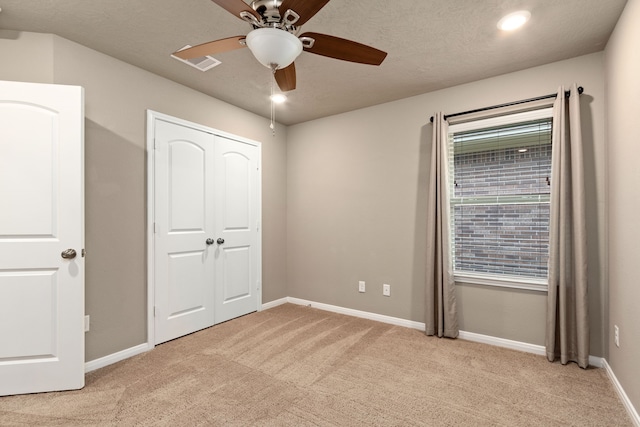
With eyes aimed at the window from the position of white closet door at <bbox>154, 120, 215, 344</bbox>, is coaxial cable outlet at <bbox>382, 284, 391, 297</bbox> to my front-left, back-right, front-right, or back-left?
front-left

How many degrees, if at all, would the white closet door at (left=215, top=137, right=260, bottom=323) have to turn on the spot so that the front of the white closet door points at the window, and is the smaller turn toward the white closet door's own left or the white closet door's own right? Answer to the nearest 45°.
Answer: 0° — it already faces it

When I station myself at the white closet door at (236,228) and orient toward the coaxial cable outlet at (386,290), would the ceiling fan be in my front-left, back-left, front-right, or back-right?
front-right

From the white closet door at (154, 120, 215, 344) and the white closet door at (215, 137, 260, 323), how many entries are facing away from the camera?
0

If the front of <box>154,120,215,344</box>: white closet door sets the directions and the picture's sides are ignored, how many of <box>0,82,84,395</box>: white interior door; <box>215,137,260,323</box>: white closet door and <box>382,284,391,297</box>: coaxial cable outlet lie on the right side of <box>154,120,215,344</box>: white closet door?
1

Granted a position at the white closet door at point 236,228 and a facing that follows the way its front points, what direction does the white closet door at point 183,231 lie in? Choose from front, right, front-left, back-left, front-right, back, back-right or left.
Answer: right

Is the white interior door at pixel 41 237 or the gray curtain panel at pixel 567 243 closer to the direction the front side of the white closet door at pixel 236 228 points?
the gray curtain panel

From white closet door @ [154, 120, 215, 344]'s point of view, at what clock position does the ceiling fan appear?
The ceiling fan is roughly at 1 o'clock from the white closet door.

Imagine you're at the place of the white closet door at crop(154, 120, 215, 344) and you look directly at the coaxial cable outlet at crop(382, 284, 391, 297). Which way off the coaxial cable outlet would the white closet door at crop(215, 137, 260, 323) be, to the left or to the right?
left

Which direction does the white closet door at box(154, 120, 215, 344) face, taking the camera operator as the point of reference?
facing the viewer and to the right of the viewer

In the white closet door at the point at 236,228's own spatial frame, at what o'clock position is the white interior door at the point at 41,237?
The white interior door is roughly at 3 o'clock from the white closet door.
